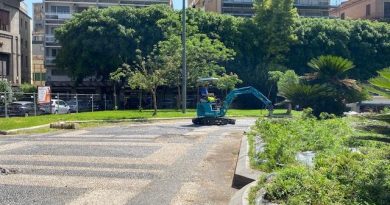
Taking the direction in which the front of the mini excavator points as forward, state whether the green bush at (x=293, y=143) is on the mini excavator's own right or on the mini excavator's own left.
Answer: on the mini excavator's own right

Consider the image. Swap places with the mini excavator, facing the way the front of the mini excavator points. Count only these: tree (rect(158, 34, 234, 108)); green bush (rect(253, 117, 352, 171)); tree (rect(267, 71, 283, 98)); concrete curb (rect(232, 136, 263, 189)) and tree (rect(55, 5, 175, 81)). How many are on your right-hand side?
2

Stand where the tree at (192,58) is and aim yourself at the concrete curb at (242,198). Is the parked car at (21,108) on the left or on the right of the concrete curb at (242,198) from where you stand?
right

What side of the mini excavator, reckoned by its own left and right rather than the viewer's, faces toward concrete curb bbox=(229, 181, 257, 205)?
right

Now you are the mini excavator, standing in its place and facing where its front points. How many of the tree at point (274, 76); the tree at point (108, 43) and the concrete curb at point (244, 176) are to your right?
1

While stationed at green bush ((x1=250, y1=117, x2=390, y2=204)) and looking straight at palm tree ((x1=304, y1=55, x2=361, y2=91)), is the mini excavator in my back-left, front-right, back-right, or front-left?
front-left

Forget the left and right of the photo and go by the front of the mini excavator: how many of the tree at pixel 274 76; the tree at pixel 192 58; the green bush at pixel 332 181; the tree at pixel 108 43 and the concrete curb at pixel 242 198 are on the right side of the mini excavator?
2

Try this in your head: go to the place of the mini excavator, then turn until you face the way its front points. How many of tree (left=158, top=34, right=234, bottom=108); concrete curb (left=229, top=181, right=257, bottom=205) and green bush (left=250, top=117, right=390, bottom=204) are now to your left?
1

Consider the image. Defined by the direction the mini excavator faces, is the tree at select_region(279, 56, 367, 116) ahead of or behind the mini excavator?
ahead

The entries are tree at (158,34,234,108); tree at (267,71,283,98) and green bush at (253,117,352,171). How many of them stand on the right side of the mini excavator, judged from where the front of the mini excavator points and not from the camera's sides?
1

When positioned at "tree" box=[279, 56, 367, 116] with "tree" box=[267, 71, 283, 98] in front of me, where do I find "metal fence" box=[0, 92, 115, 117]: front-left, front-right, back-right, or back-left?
front-left

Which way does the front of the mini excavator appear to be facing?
to the viewer's right

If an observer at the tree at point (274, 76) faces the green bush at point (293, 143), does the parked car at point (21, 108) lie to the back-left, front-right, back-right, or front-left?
front-right

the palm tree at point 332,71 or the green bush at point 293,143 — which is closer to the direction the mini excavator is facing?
the palm tree

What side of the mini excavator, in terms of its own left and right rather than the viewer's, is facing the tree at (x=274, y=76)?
left
